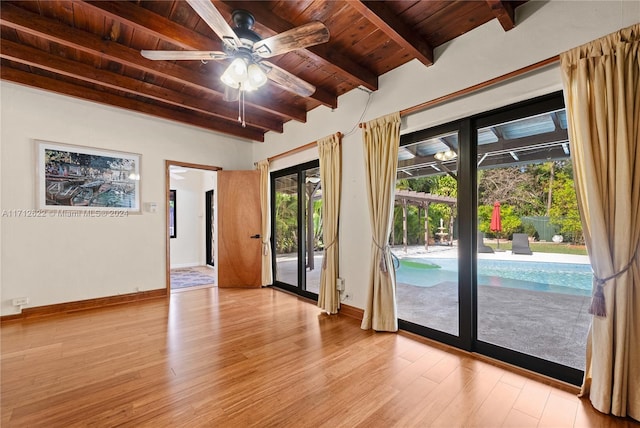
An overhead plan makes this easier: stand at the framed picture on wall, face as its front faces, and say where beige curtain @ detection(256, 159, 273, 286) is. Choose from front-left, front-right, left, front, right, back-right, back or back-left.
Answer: front-left

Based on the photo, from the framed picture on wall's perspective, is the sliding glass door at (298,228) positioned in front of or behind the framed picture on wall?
in front

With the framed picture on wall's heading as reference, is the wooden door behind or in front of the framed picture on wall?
in front

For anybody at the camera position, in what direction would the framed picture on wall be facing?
facing the viewer and to the right of the viewer

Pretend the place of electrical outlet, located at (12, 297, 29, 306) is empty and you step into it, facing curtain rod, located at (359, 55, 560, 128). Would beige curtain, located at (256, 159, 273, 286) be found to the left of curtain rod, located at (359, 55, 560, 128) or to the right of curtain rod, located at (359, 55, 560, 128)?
left

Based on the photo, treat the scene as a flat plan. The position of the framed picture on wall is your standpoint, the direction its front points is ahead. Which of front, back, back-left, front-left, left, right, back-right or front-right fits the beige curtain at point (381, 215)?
front

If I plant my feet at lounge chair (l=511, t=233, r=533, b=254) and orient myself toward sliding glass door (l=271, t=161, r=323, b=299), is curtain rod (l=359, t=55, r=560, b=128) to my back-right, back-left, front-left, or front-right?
front-left
